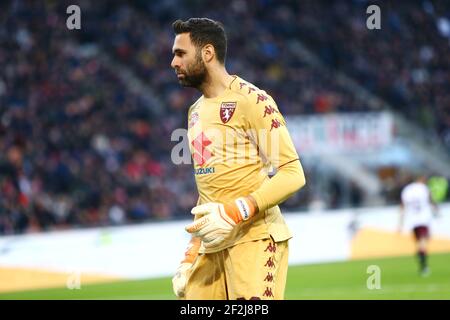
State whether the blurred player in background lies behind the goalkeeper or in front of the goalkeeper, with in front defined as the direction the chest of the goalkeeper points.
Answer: behind

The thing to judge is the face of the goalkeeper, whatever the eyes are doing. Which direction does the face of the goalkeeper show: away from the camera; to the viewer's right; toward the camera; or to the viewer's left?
to the viewer's left

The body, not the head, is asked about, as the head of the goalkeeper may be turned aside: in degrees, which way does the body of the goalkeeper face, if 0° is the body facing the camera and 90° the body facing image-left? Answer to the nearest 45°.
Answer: approximately 45°
